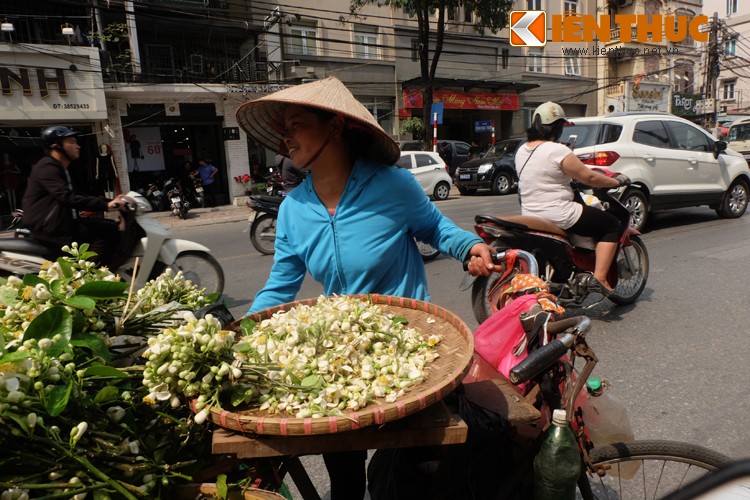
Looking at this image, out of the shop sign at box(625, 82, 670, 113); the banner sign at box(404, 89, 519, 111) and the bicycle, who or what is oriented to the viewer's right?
the bicycle

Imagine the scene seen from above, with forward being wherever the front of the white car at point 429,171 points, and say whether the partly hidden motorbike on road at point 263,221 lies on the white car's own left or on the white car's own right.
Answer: on the white car's own left

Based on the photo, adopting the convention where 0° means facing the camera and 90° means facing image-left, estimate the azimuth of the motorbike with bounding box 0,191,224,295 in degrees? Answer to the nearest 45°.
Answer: approximately 270°

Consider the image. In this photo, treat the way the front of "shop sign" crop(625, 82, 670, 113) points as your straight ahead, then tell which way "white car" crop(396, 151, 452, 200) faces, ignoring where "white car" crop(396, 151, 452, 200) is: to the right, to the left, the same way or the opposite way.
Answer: to the right

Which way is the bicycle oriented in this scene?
to the viewer's right

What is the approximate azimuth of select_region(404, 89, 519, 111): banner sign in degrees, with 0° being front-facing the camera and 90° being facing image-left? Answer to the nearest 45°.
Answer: approximately 0°

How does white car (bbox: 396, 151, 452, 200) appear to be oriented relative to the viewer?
to the viewer's left

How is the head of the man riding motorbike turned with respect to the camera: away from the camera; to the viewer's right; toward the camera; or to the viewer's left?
to the viewer's right
